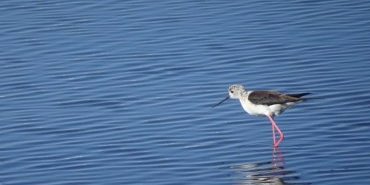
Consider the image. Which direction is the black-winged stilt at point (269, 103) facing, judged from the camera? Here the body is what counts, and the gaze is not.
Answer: to the viewer's left
